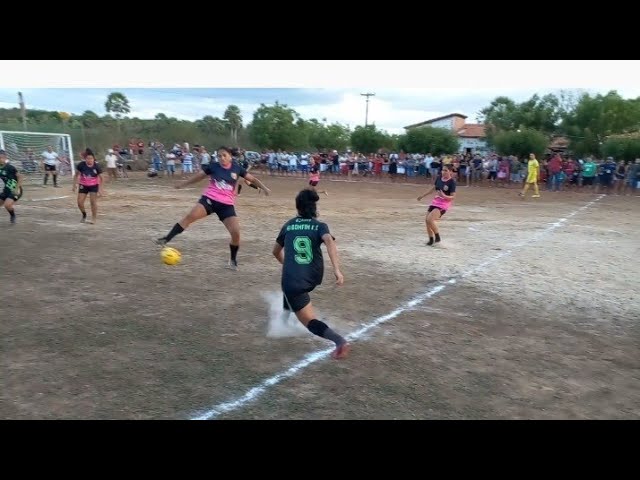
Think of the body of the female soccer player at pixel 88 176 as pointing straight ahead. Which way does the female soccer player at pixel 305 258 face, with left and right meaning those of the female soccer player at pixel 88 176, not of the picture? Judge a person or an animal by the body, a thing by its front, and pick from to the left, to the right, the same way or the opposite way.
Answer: the opposite way

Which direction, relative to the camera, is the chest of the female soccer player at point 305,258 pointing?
away from the camera

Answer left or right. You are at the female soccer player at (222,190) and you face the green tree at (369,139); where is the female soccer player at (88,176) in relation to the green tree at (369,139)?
left

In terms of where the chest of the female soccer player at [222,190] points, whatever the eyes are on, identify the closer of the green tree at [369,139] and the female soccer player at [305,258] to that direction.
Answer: the female soccer player

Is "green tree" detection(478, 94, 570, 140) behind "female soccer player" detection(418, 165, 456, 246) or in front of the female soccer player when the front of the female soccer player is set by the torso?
behind

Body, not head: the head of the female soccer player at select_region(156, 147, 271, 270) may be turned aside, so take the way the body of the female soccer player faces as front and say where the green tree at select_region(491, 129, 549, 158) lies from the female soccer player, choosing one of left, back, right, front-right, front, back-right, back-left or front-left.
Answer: back-left

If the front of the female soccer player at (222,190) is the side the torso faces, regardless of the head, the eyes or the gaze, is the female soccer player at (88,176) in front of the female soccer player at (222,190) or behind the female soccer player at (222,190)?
behind

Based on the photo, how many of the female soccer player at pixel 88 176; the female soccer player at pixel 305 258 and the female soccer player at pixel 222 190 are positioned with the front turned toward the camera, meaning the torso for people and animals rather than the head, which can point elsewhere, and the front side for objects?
2

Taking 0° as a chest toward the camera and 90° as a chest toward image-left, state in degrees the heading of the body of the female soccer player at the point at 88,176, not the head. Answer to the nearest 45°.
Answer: approximately 0°

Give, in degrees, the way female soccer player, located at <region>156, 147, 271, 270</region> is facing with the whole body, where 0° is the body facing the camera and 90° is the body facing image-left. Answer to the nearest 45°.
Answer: approximately 0°

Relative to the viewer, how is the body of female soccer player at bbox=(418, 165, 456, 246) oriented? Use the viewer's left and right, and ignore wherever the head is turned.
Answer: facing the viewer and to the left of the viewer

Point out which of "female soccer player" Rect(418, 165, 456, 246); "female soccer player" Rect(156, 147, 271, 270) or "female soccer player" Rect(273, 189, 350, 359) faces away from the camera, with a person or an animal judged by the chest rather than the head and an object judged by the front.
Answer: "female soccer player" Rect(273, 189, 350, 359)

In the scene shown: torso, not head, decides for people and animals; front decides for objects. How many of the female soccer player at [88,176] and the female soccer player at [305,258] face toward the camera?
1
